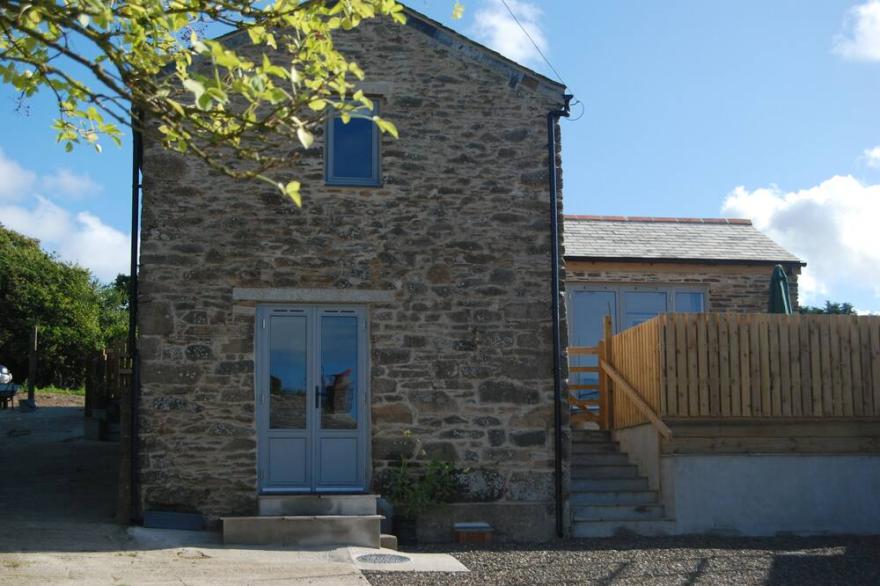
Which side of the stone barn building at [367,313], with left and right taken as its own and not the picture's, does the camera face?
front

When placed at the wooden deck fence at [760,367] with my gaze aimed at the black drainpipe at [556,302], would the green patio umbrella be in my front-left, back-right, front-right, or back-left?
back-right

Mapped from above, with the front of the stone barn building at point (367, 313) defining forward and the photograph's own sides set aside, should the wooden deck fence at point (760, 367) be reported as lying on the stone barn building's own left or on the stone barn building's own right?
on the stone barn building's own left

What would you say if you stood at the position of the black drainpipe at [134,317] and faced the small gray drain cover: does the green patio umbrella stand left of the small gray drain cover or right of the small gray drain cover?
left

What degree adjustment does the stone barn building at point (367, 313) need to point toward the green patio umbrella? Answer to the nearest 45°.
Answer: approximately 90° to its left
